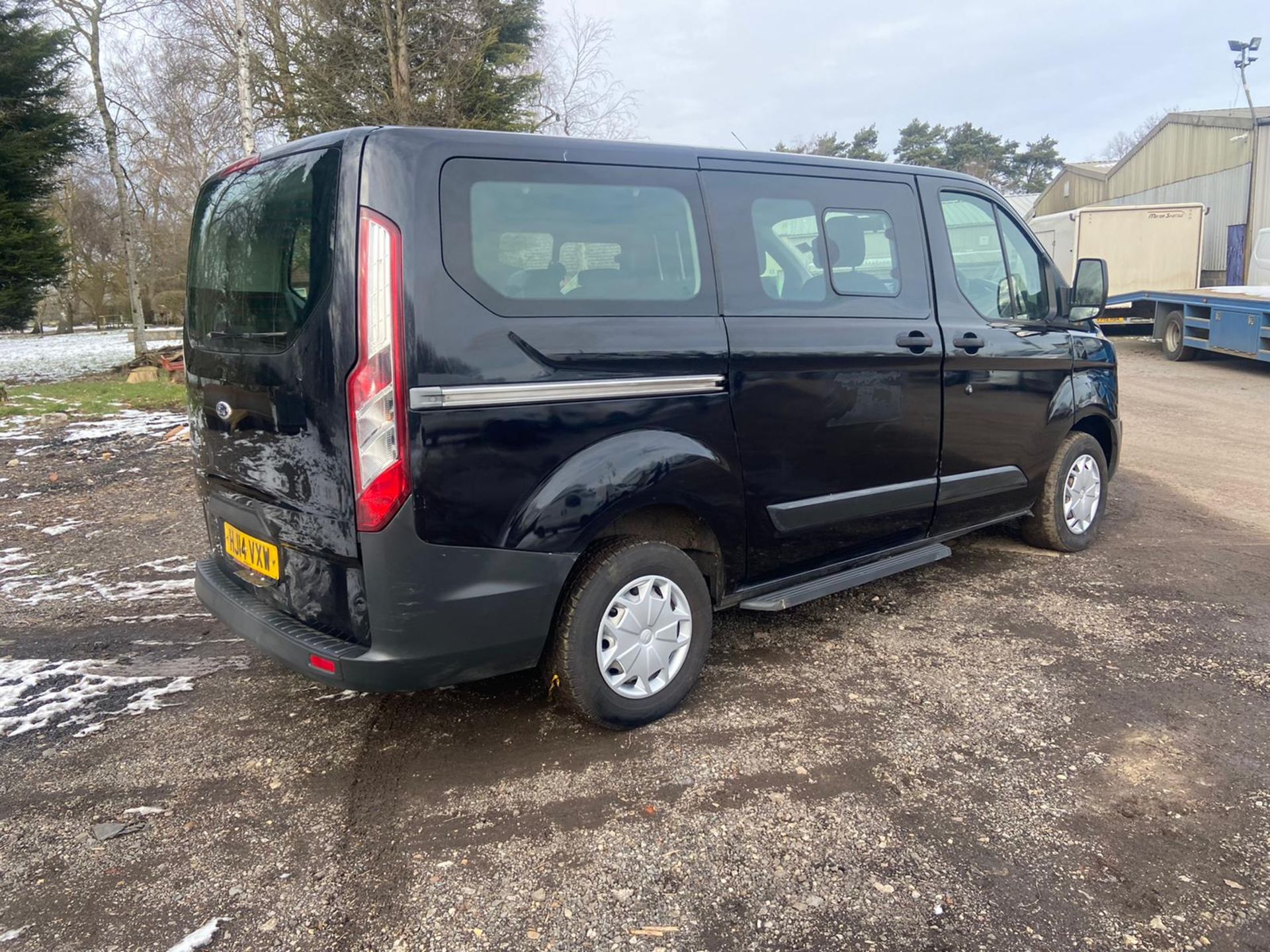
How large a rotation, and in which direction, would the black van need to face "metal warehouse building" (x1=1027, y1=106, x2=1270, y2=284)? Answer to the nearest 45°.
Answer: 0° — it already faces it

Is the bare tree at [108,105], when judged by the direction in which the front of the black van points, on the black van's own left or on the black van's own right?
on the black van's own left

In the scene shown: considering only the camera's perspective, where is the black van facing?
facing away from the viewer and to the right of the viewer

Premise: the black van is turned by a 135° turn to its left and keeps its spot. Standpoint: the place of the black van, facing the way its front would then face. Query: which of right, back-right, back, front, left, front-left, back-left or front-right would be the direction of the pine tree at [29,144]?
front-right

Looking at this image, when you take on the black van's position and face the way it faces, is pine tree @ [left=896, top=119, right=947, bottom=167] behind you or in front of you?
in front

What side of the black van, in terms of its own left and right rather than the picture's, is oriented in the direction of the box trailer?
front

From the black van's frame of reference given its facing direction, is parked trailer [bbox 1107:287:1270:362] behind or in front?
in front
